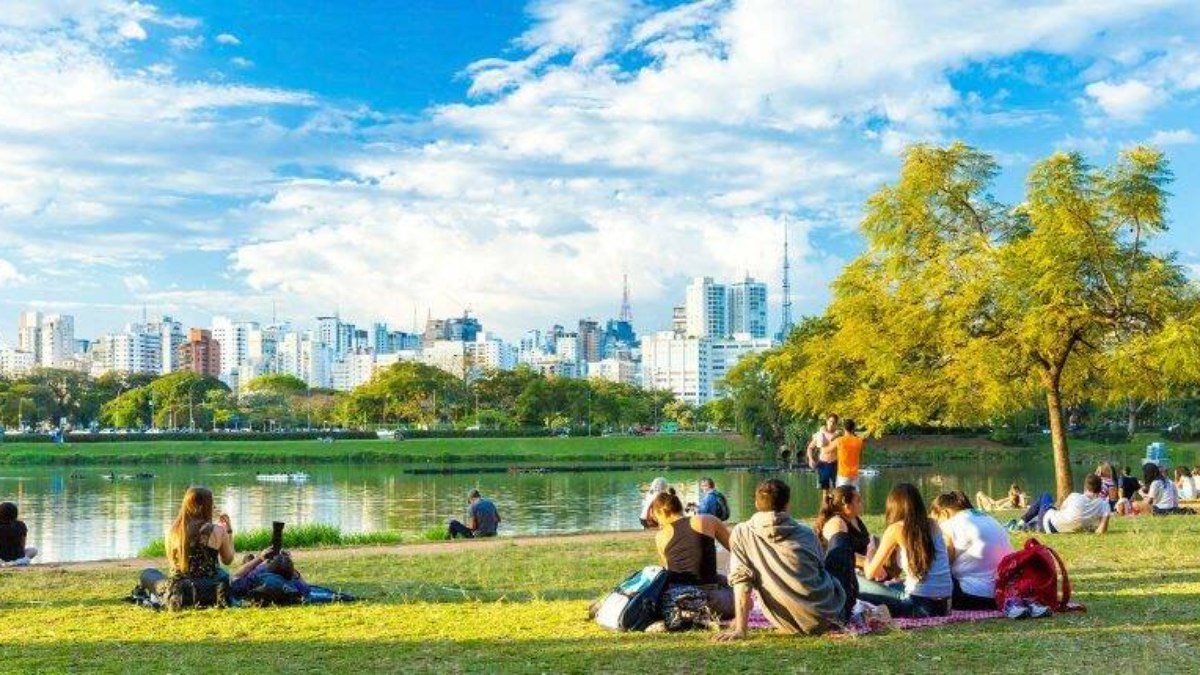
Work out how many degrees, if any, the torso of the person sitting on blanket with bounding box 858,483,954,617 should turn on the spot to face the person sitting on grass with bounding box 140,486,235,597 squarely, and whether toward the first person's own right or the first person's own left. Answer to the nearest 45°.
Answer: approximately 45° to the first person's own left

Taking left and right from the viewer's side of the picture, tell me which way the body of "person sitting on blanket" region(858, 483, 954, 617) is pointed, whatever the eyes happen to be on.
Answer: facing away from the viewer and to the left of the viewer

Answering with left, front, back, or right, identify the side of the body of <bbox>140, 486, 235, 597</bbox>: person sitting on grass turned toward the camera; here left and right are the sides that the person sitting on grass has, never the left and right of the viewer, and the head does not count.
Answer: back

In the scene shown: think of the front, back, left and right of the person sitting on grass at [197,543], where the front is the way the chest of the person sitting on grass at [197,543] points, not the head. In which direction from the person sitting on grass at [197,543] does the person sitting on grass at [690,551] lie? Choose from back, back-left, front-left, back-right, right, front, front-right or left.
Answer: back-right

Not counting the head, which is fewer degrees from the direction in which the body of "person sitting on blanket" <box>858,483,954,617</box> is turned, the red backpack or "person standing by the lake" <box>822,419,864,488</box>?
the person standing by the lake

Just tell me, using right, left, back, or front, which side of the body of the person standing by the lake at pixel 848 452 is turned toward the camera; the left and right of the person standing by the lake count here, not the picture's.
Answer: back

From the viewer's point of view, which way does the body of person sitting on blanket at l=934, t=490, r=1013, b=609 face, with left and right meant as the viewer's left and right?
facing away from the viewer and to the left of the viewer

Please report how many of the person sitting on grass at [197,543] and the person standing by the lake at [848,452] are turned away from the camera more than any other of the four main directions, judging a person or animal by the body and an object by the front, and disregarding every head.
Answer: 2
